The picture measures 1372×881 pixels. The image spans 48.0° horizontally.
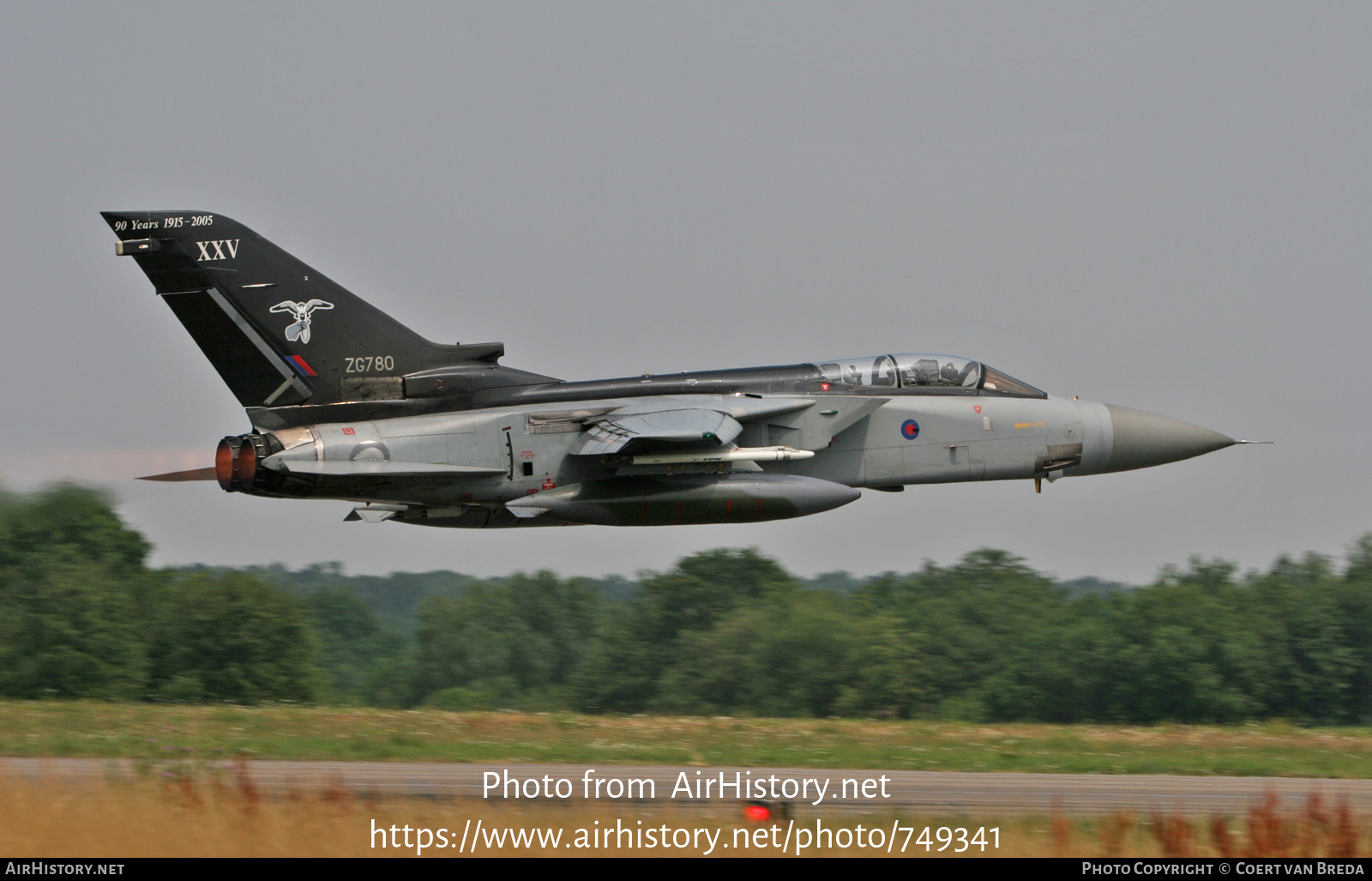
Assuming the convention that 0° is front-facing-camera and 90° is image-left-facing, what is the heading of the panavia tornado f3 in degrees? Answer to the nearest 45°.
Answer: approximately 270°
